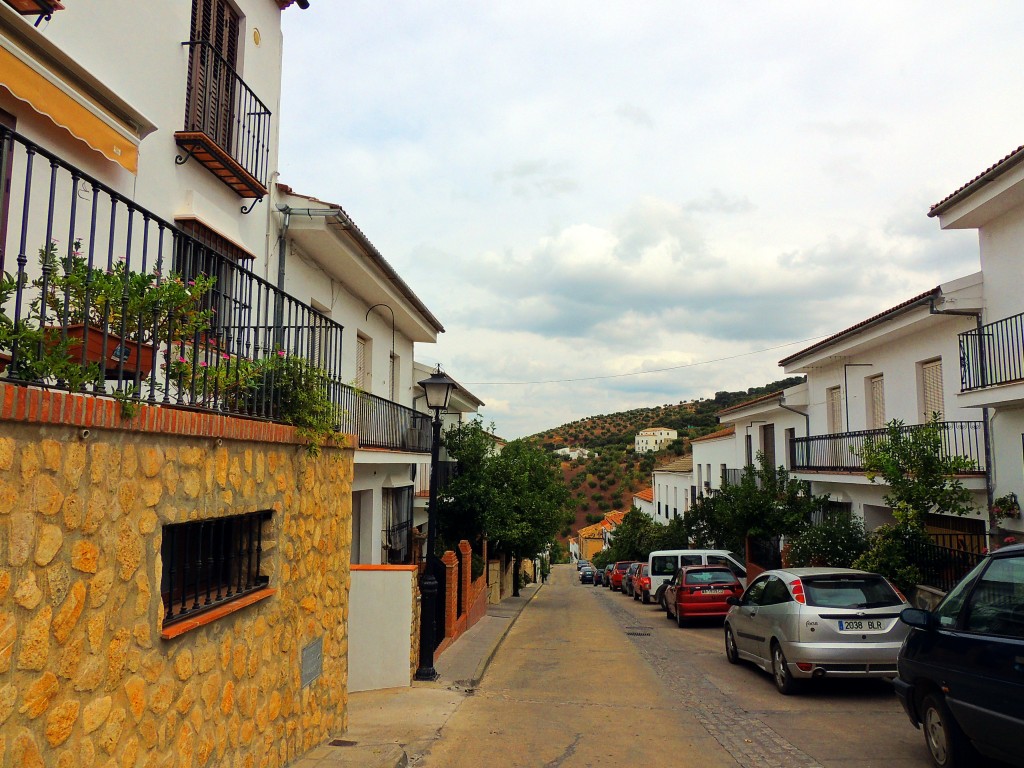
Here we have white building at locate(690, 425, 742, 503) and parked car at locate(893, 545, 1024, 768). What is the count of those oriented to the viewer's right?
0

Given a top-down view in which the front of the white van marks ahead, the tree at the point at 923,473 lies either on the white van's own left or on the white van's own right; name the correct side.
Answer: on the white van's own right

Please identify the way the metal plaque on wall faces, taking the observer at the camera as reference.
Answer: facing the viewer and to the right of the viewer

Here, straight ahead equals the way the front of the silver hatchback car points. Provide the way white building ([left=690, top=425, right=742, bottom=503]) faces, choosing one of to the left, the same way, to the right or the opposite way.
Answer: to the left

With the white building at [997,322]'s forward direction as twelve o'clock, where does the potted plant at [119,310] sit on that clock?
The potted plant is roughly at 11 o'clock from the white building.

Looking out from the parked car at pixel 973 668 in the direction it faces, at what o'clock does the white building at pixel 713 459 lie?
The white building is roughly at 1 o'clock from the parked car.

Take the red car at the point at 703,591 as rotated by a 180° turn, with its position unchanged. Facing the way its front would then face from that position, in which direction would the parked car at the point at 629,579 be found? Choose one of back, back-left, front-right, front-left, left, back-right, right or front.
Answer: back-left

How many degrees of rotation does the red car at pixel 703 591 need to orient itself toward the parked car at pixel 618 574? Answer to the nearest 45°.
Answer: approximately 45° to its right

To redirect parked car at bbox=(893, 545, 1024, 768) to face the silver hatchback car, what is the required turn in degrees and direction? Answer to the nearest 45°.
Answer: approximately 45° to its right

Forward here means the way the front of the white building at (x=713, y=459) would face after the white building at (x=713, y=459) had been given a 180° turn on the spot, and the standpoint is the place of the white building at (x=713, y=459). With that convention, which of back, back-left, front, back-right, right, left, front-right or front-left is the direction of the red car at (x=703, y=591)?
back-right

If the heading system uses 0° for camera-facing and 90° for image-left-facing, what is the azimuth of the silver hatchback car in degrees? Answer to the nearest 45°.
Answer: approximately 135°

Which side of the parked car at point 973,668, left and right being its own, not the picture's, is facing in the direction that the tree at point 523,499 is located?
front

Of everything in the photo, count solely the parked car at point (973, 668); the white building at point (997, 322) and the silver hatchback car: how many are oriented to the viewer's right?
0
